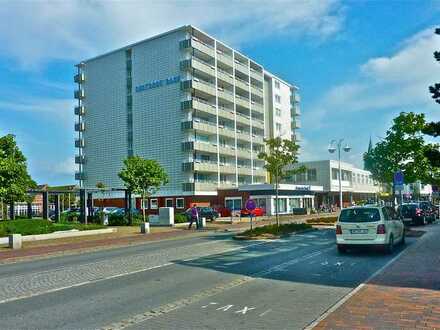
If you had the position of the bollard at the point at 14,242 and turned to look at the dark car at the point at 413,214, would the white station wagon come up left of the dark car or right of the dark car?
right

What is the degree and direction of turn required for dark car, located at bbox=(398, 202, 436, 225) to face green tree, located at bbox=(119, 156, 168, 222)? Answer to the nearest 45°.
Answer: approximately 135° to its left

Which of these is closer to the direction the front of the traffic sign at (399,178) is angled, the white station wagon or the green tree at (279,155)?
the white station wagon

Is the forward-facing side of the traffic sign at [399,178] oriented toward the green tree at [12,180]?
no

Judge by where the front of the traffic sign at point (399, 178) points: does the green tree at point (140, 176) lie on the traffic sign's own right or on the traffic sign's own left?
on the traffic sign's own right

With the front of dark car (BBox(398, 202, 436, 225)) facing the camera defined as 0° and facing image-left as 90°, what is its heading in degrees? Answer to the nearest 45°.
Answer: approximately 225°

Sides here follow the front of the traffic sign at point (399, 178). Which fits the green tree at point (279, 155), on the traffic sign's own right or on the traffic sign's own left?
on the traffic sign's own right

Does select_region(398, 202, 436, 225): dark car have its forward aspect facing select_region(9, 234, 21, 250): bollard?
no

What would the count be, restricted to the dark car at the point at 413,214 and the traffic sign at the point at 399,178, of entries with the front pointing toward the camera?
1

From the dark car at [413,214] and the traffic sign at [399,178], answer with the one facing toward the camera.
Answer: the traffic sign

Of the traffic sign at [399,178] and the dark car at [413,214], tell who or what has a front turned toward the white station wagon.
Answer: the traffic sign

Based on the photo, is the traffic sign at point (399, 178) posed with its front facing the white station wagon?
yes

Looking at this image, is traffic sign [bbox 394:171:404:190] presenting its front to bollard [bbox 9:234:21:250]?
no

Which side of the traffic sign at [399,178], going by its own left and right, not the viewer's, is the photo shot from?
front
